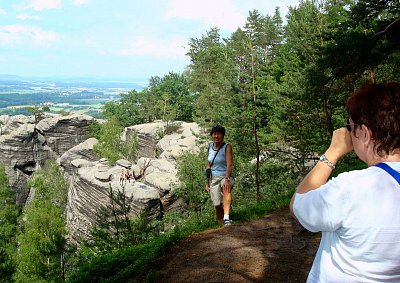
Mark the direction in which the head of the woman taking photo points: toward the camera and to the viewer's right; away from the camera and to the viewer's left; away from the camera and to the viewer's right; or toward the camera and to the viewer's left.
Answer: away from the camera and to the viewer's left

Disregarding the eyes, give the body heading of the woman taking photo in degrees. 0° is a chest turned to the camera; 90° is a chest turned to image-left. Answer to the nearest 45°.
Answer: approximately 135°

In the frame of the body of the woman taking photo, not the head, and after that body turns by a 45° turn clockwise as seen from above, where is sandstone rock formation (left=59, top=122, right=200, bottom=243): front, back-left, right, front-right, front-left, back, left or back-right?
front-left

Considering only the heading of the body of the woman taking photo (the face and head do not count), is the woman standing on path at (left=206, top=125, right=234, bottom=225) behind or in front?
in front

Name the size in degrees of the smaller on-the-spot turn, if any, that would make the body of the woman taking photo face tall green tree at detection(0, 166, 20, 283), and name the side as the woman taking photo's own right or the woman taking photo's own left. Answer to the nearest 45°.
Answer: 0° — they already face it

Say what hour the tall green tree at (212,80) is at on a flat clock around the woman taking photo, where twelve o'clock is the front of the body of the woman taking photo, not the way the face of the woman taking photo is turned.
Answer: The tall green tree is roughly at 1 o'clock from the woman taking photo.

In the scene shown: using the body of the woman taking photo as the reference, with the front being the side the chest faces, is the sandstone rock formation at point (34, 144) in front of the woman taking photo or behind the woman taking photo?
in front

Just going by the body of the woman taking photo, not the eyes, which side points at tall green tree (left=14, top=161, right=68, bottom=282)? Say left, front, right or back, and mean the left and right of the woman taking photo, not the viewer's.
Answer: front
